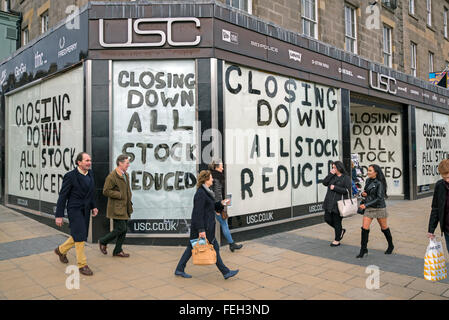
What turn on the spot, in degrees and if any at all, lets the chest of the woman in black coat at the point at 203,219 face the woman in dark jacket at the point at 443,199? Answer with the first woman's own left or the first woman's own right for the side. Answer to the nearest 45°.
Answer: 0° — they already face them

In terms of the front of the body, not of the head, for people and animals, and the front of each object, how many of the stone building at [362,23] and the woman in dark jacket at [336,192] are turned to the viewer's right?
0

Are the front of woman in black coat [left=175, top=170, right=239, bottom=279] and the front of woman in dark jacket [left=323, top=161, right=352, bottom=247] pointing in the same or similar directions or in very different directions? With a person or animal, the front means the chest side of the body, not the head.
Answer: very different directions

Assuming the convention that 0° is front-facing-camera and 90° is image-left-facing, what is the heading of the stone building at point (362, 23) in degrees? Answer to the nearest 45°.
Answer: approximately 315°

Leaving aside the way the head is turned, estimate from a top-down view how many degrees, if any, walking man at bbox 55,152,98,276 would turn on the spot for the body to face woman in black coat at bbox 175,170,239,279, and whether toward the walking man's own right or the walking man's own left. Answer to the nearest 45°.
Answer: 0° — they already face them

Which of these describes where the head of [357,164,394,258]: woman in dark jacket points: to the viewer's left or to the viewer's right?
to the viewer's left

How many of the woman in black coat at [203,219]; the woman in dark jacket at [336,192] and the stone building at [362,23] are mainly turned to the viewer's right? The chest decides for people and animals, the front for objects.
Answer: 1

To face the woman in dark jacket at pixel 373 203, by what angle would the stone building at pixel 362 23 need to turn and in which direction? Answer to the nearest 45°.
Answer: approximately 45° to its left

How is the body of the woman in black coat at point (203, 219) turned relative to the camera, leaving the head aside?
to the viewer's right
